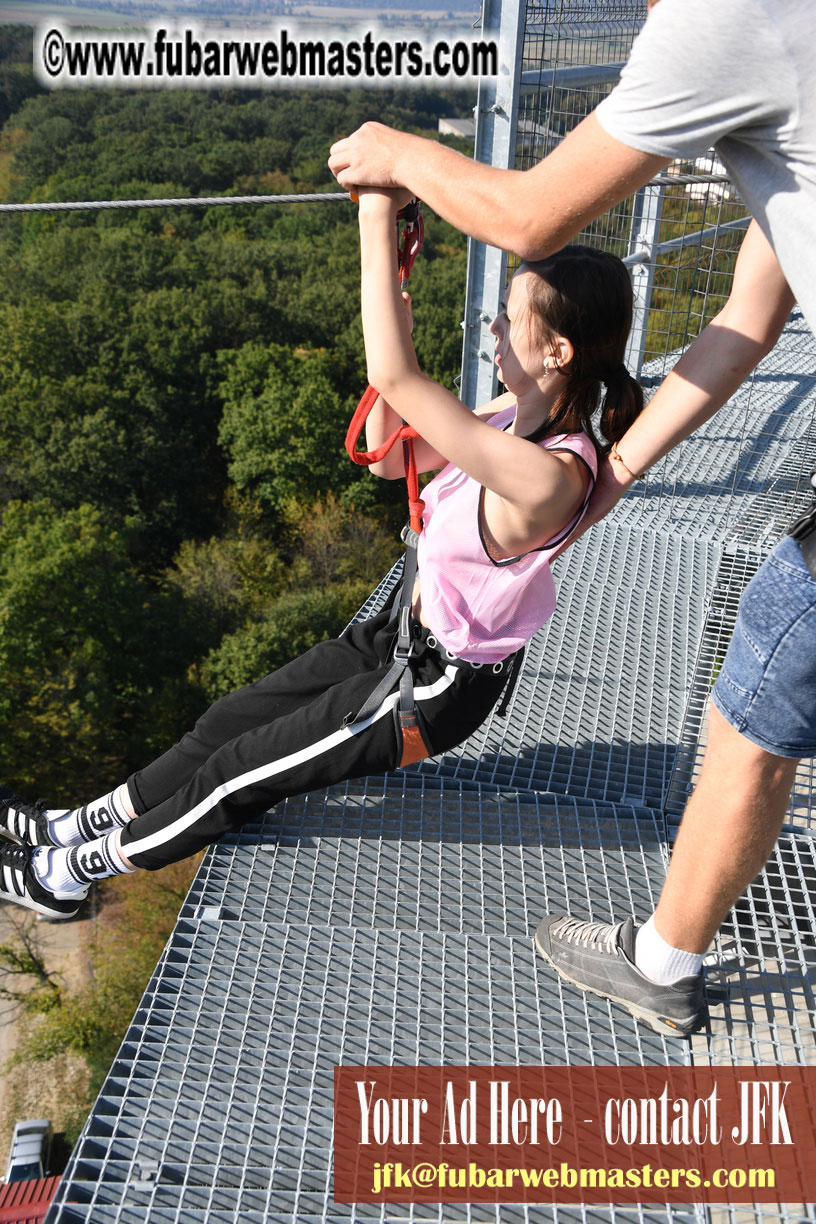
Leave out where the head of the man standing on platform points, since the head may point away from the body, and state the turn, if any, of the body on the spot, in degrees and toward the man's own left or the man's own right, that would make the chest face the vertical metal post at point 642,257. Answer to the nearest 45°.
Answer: approximately 90° to the man's own right

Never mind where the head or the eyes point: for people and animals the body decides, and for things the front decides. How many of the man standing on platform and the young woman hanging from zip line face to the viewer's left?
2

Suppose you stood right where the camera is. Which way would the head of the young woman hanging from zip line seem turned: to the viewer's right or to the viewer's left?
to the viewer's left

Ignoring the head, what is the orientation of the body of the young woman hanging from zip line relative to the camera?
to the viewer's left

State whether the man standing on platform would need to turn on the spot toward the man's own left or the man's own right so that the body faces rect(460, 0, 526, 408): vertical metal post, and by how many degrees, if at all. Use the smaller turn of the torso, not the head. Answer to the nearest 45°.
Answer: approximately 90° to the man's own right

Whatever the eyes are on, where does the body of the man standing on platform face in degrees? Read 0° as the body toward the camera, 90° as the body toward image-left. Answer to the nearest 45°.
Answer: approximately 90°

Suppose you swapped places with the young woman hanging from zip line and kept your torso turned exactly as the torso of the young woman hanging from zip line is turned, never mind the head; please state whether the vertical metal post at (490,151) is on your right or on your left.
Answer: on your right
